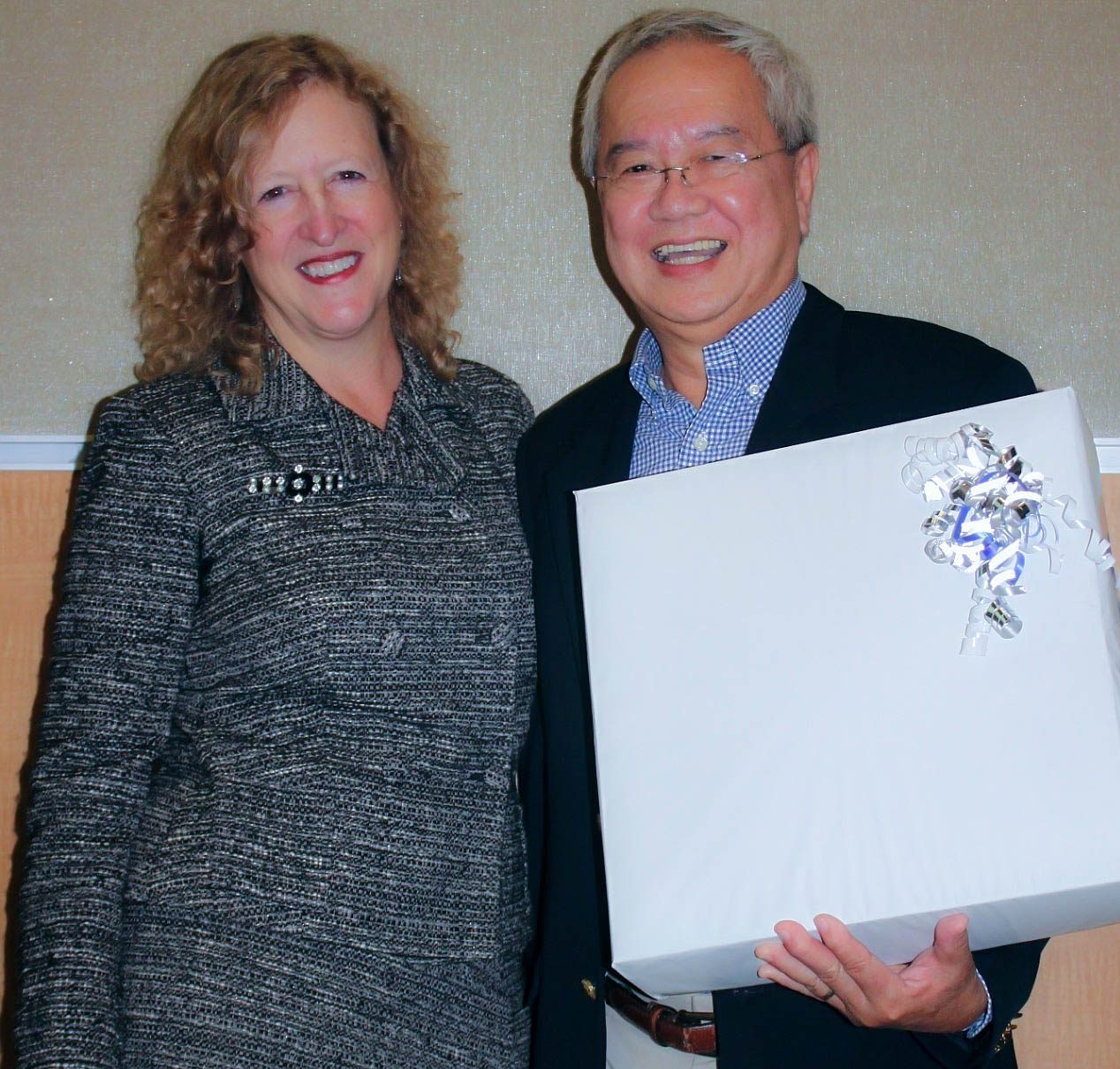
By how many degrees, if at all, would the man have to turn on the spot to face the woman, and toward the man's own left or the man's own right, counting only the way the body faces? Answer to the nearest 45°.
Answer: approximately 45° to the man's own right

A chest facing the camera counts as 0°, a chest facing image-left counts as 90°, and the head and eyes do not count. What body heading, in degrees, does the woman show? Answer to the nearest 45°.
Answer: approximately 315°

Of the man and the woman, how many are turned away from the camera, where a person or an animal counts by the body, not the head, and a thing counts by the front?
0

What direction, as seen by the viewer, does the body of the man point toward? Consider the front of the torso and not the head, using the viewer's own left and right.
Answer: facing the viewer and to the left of the viewer
